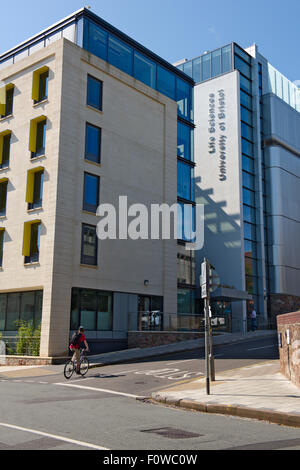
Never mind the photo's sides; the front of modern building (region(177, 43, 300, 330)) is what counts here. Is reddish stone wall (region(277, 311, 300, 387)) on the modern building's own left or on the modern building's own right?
on the modern building's own left

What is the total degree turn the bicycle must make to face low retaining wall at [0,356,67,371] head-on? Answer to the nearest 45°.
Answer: approximately 45° to its left

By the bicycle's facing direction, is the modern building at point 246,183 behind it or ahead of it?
ahead

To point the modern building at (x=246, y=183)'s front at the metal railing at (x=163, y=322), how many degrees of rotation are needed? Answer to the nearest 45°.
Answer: approximately 45° to its right

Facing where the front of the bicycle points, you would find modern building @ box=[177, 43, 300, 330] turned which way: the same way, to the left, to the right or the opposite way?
the opposite way

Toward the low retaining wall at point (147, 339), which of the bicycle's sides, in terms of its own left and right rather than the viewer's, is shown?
front

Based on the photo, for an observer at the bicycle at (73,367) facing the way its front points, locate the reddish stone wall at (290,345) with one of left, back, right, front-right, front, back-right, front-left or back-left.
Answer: right

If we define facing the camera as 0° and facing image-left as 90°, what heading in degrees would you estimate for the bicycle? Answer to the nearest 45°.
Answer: approximately 225°

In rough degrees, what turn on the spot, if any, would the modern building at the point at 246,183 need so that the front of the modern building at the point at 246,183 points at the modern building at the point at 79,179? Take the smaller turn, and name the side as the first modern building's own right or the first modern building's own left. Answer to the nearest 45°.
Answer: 0° — it already faces it
